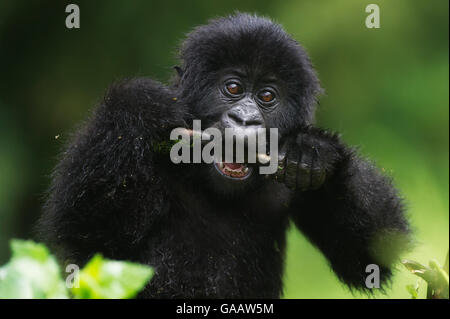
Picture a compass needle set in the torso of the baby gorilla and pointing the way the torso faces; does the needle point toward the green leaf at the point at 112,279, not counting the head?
yes

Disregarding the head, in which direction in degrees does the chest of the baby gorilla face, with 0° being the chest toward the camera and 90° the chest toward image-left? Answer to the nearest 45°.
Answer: approximately 0°
